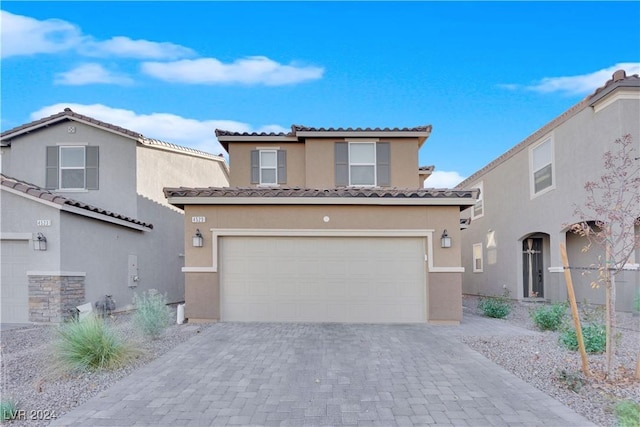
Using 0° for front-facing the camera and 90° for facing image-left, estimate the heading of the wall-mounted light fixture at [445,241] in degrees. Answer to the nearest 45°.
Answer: approximately 0°

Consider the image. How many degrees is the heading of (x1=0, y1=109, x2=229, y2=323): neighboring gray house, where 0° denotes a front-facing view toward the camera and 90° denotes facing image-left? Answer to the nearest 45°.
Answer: approximately 45°

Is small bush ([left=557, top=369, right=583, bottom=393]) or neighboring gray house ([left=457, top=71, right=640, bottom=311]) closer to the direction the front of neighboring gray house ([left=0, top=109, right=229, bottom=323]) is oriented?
the small bush

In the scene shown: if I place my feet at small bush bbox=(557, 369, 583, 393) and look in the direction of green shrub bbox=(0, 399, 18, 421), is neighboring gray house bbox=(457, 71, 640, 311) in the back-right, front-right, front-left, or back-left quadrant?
back-right

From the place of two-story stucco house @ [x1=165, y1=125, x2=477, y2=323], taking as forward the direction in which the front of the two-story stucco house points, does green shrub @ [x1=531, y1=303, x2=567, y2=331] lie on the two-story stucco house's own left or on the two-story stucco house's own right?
on the two-story stucco house's own left

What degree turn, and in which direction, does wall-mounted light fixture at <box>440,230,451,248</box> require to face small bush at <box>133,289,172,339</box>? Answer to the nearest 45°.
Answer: approximately 45° to its right

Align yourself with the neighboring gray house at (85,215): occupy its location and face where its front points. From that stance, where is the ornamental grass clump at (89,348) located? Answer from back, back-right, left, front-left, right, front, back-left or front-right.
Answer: front-left

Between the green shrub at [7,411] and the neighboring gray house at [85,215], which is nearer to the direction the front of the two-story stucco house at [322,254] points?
the green shrub
